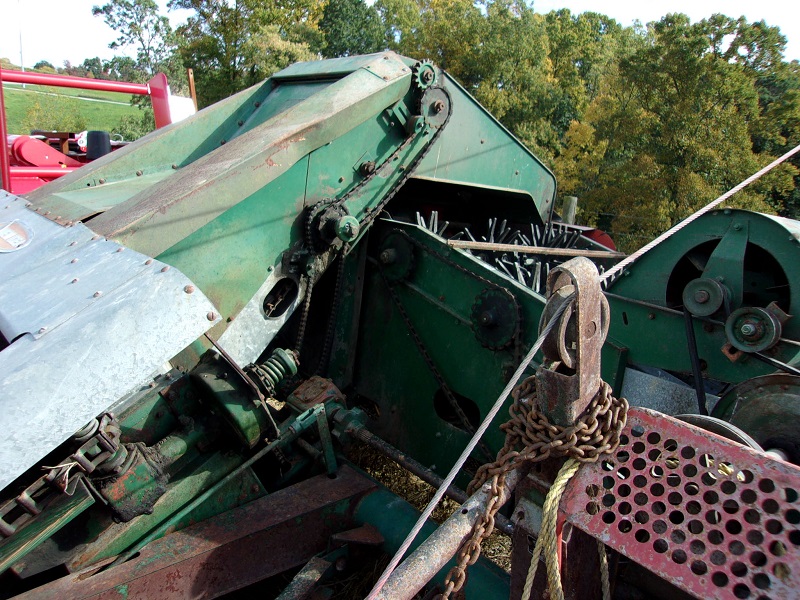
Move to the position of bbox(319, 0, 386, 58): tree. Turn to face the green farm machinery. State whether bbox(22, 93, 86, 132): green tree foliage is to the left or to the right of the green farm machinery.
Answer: right

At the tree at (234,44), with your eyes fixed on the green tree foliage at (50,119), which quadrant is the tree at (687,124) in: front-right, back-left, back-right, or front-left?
back-left
